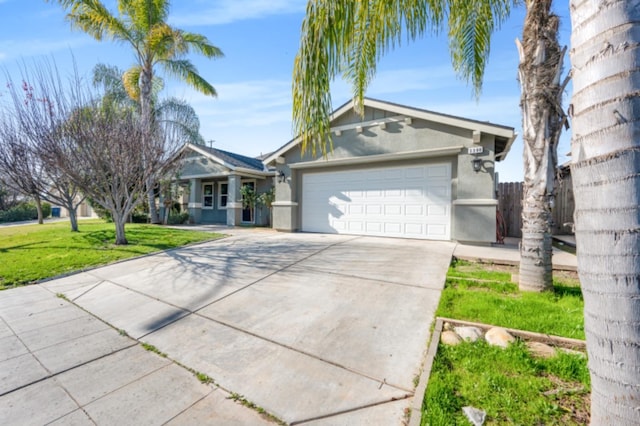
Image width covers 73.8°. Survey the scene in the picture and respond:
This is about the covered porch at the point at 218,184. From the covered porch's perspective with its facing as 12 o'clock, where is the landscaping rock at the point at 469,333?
The landscaping rock is roughly at 10 o'clock from the covered porch.

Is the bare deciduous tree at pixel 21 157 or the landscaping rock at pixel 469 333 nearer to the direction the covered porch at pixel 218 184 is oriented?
the bare deciduous tree

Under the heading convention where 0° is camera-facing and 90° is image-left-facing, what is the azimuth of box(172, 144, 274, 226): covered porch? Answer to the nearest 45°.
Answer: approximately 45°

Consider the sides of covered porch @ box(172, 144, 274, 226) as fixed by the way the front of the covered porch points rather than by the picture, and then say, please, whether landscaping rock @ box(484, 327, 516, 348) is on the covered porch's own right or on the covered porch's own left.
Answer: on the covered porch's own left

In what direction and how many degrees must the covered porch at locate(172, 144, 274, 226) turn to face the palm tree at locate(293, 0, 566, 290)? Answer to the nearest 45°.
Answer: approximately 45° to its left

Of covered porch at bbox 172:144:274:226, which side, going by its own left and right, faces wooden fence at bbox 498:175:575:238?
left

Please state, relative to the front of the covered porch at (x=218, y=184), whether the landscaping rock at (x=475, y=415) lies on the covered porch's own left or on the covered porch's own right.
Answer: on the covered porch's own left
